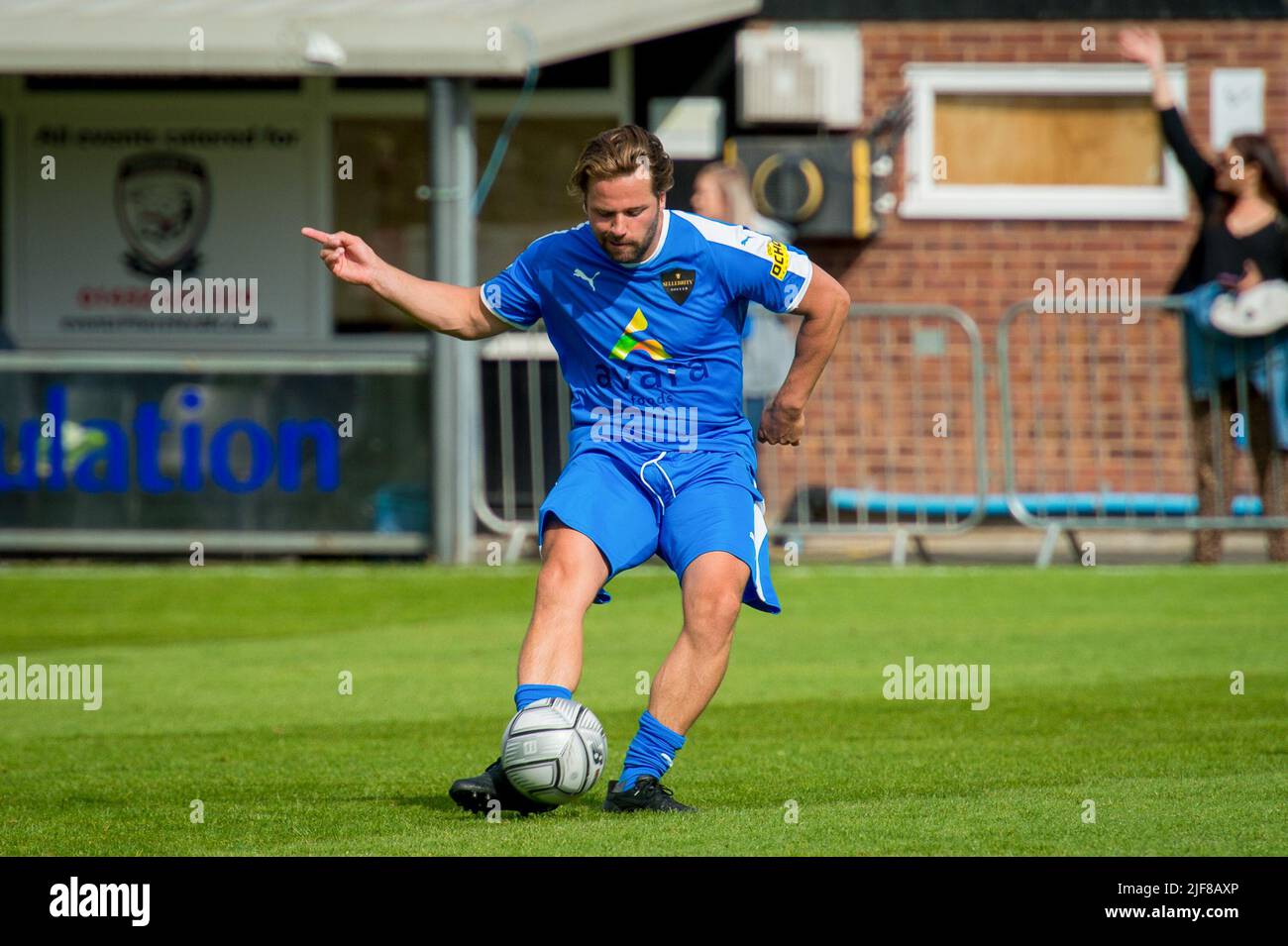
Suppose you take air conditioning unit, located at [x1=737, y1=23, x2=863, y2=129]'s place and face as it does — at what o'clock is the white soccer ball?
The white soccer ball is roughly at 12 o'clock from the air conditioning unit.

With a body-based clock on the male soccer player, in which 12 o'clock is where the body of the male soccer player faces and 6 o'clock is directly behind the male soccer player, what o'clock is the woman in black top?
The woman in black top is roughly at 7 o'clock from the male soccer player.

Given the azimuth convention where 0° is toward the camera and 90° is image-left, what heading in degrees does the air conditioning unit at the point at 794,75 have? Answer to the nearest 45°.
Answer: approximately 0°

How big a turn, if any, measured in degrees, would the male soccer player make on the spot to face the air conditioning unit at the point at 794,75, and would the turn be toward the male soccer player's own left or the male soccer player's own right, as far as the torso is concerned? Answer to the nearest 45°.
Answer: approximately 180°

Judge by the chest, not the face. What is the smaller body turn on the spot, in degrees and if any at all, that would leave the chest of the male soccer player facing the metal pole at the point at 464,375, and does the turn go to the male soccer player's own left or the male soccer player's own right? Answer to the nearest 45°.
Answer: approximately 180°

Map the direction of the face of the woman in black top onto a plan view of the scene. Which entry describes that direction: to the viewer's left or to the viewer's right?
to the viewer's left

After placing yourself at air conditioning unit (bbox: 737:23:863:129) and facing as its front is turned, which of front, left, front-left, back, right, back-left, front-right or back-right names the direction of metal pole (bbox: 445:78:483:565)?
front-right

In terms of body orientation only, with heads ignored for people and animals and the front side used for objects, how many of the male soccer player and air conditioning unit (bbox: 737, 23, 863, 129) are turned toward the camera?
2
